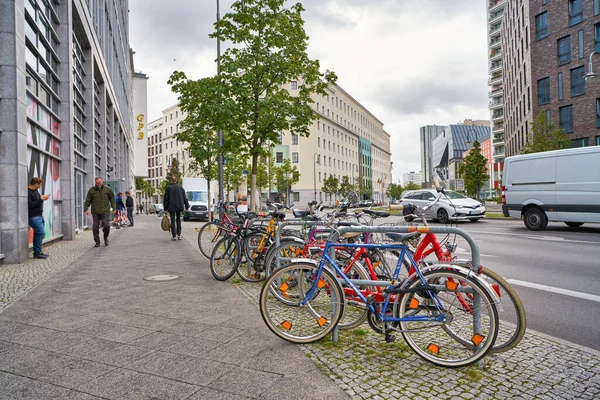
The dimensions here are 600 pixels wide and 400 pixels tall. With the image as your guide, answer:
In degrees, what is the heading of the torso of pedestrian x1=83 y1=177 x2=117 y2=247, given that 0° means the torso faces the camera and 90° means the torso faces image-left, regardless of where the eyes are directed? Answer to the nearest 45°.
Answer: approximately 0°

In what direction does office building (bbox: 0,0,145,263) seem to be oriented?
to the viewer's right

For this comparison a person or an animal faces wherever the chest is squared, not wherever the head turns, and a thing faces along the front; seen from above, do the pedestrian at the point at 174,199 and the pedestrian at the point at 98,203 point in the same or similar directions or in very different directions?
very different directions

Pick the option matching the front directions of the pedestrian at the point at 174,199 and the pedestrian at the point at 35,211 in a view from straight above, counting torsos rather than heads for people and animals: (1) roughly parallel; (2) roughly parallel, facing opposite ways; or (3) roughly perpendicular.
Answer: roughly perpendicular

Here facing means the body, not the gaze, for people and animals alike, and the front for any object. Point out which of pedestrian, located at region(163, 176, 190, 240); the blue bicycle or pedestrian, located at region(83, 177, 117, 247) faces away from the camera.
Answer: pedestrian, located at region(163, 176, 190, 240)

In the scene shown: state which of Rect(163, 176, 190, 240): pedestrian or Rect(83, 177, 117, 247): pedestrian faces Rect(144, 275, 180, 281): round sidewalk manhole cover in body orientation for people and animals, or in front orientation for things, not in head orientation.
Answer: Rect(83, 177, 117, 247): pedestrian

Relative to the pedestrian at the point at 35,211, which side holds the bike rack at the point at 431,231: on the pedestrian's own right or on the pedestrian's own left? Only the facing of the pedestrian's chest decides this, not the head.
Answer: on the pedestrian's own right

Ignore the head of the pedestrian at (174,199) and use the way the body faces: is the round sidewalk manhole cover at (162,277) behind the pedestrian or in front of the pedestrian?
behind

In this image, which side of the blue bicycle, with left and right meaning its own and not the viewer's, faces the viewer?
left

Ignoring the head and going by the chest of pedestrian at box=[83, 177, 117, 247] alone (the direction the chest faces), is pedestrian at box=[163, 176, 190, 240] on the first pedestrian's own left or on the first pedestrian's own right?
on the first pedestrian's own left

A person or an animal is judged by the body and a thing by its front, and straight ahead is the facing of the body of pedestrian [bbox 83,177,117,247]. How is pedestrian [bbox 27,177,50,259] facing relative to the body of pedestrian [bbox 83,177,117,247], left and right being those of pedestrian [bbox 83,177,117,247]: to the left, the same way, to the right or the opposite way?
to the left

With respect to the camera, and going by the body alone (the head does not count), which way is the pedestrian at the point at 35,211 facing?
to the viewer's right

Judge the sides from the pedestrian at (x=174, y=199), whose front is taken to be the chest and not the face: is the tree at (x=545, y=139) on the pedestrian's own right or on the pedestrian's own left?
on the pedestrian's own right
